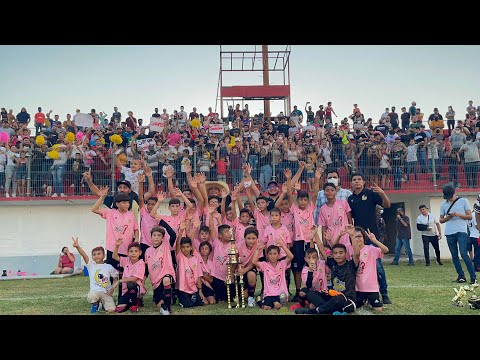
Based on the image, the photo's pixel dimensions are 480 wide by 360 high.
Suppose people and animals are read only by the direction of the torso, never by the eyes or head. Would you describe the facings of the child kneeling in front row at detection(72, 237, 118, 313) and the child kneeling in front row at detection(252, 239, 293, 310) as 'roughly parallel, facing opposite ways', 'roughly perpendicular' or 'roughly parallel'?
roughly parallel

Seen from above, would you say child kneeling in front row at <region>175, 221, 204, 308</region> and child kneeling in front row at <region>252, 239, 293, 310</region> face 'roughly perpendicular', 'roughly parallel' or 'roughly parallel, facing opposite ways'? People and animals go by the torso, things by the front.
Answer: roughly parallel

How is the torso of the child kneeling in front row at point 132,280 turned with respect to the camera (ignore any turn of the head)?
toward the camera

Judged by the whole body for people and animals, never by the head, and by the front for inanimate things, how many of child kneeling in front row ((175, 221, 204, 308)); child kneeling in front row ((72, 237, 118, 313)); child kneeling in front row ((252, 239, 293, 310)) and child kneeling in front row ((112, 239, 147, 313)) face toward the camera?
4

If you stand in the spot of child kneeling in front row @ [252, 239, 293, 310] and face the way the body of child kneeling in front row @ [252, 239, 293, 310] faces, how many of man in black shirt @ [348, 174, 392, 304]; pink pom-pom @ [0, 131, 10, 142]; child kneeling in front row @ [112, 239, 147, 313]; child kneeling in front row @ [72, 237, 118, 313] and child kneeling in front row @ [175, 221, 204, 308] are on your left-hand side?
1

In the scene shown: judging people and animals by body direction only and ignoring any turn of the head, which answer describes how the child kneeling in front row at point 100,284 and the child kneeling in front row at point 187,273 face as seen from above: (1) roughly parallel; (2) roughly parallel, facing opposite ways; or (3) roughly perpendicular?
roughly parallel

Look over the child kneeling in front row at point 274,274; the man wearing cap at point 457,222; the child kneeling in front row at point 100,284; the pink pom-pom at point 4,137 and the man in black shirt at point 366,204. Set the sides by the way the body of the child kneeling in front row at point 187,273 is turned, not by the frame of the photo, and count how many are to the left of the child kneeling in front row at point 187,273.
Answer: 3

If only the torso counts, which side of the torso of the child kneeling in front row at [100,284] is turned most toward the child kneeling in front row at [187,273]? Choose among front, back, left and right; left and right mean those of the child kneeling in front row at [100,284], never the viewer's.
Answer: left

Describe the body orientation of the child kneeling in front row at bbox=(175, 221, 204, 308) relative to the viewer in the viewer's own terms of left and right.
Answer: facing the viewer

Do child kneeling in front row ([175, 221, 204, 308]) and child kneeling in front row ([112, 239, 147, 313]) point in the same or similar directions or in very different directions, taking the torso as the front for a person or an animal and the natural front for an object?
same or similar directions

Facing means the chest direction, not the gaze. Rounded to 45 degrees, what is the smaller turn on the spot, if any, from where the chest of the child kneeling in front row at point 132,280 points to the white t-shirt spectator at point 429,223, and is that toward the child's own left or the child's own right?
approximately 135° to the child's own left

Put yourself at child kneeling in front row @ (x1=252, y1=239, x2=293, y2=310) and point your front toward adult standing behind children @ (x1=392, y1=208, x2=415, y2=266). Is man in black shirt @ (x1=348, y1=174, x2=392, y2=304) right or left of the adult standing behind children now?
right
